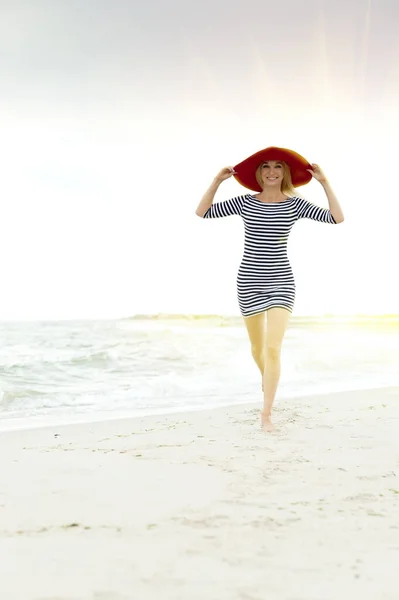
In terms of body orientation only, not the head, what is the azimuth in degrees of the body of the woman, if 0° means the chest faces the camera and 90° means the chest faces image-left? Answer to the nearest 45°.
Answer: approximately 0°
